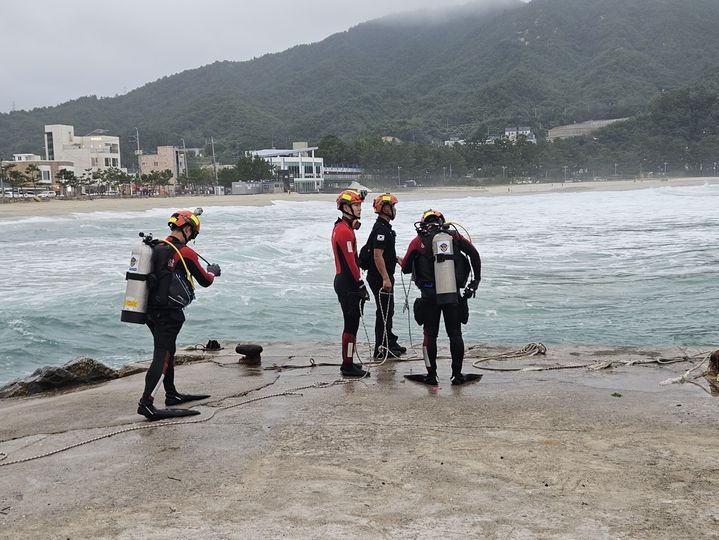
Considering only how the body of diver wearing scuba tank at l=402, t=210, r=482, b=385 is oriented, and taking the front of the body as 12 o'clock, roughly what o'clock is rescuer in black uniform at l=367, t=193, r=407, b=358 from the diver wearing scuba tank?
The rescuer in black uniform is roughly at 11 o'clock from the diver wearing scuba tank.

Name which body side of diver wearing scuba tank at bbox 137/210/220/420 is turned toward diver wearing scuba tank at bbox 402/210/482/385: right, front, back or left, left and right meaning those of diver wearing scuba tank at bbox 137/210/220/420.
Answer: front

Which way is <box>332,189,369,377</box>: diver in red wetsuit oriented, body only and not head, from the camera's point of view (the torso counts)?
to the viewer's right

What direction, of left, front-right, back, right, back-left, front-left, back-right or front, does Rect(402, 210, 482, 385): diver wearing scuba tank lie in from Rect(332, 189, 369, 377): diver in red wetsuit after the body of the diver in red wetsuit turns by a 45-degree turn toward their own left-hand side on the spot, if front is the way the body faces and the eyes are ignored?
right

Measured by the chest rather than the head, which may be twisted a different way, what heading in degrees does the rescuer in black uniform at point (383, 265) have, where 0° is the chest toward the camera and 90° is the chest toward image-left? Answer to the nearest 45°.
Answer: approximately 270°

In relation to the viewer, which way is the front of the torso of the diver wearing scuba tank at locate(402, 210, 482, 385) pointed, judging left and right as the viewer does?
facing away from the viewer
